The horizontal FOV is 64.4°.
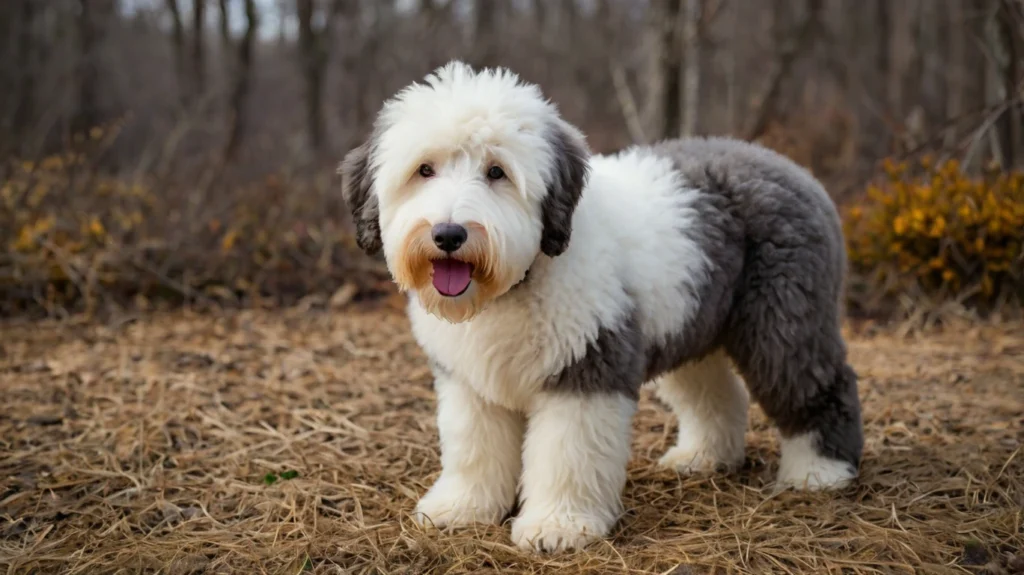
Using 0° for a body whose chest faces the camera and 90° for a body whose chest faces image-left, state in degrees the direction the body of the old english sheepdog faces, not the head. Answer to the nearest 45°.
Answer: approximately 45°

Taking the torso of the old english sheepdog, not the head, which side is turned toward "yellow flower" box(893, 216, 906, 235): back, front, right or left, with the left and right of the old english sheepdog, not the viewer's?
back

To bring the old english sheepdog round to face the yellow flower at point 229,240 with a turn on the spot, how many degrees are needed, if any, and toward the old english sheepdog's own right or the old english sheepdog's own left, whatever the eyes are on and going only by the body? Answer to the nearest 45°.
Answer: approximately 90° to the old english sheepdog's own right

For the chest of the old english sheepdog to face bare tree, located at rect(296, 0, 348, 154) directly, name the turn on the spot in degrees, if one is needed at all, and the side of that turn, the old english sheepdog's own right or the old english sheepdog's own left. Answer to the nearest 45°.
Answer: approximately 90° to the old english sheepdog's own right

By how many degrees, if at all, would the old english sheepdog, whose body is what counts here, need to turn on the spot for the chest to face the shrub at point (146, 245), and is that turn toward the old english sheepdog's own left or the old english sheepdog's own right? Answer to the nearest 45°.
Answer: approximately 90° to the old english sheepdog's own right

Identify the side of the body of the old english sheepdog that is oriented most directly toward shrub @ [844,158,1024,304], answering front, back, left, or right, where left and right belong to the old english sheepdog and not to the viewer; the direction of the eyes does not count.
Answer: back

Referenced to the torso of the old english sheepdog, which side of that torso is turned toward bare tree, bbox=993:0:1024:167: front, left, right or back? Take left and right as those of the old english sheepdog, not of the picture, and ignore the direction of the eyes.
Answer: back

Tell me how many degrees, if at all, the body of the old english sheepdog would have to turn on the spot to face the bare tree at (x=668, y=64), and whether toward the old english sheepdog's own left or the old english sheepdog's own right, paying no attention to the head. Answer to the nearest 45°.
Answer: approximately 135° to the old english sheepdog's own right
